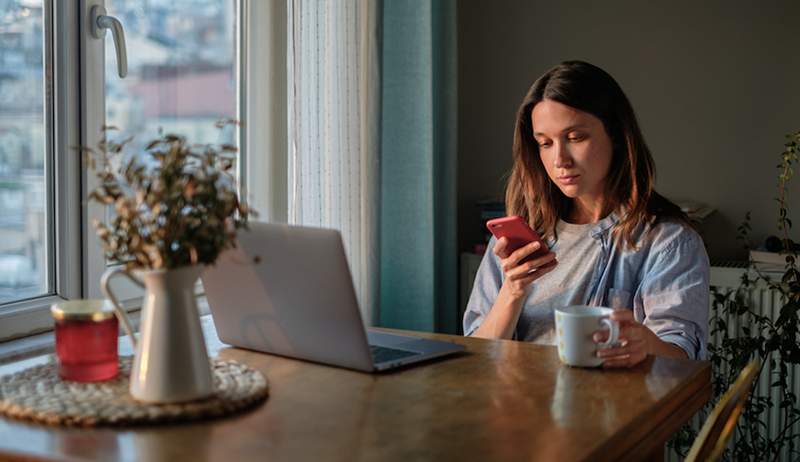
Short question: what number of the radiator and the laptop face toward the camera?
1

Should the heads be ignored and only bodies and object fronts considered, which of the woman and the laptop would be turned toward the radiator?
the laptop

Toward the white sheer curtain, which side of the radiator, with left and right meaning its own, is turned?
right

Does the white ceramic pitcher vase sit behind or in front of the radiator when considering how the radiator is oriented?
in front

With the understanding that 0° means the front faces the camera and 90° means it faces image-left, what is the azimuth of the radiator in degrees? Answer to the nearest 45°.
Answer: approximately 0°

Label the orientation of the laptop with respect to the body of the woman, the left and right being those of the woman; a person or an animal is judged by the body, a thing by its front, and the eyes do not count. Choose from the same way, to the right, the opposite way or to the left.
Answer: the opposite way

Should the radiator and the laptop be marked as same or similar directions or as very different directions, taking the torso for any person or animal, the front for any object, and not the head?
very different directions

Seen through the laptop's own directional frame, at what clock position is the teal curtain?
The teal curtain is roughly at 11 o'clock from the laptop.

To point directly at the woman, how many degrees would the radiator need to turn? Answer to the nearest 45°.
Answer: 0° — it already faces them

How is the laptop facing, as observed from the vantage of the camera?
facing away from the viewer and to the right of the viewer

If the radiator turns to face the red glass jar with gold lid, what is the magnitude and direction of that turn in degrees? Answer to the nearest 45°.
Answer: approximately 45° to its right
